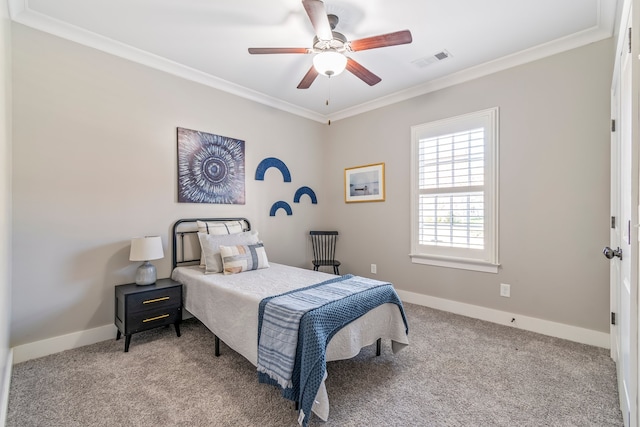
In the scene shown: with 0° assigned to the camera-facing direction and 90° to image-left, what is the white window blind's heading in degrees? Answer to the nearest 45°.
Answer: approximately 45°

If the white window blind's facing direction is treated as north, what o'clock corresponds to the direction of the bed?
The bed is roughly at 12 o'clock from the white window blind.

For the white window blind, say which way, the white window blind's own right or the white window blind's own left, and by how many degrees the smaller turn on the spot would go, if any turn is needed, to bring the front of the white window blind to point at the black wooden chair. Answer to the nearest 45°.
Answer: approximately 45° to the white window blind's own right

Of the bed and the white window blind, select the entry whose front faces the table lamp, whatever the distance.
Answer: the white window blind

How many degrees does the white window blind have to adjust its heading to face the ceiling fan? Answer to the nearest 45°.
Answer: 0° — it already faces it

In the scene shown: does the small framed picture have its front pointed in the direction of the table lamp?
yes

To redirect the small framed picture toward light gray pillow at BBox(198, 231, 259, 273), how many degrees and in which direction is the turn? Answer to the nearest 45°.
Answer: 0° — it already faces it

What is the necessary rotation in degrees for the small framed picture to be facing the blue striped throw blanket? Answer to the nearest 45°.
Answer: approximately 45° to its left

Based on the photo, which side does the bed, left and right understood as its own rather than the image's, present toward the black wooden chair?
left

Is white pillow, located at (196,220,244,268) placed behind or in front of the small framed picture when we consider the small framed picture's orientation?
in front

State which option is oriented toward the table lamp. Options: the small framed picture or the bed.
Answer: the small framed picture

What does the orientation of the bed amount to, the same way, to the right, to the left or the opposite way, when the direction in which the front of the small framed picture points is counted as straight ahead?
to the left

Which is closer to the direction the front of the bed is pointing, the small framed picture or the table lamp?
the small framed picture
